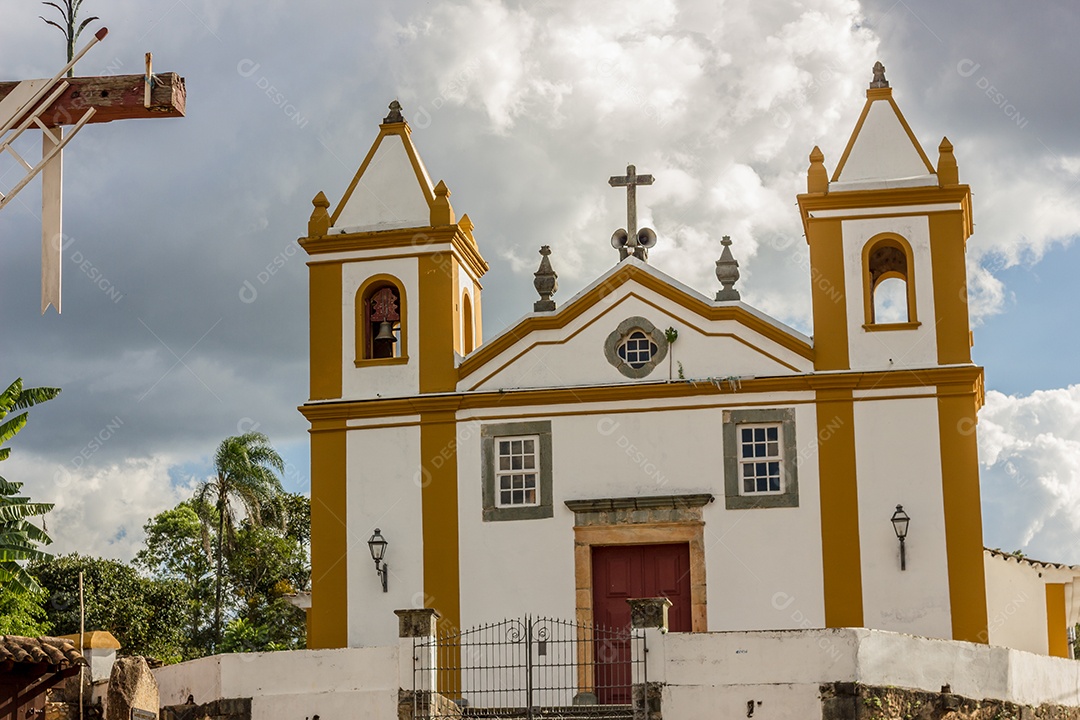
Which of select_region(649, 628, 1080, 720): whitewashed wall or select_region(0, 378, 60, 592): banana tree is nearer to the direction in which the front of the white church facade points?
the whitewashed wall

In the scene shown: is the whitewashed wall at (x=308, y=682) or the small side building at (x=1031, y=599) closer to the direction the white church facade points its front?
the whitewashed wall

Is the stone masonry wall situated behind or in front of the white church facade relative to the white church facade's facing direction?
in front

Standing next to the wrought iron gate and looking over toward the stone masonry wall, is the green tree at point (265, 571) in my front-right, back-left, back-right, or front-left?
back-left

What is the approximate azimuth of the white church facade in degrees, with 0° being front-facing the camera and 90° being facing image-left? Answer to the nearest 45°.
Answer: approximately 0°

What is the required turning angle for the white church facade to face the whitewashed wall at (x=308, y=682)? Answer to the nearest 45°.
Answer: approximately 45° to its right

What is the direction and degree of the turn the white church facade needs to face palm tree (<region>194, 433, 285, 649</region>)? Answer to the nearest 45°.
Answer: approximately 135° to its right

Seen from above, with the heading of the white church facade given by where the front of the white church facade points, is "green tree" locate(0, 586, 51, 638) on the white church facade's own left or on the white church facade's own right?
on the white church facade's own right

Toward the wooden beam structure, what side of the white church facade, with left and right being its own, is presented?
front

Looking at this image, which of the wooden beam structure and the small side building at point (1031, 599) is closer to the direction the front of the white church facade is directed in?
the wooden beam structure

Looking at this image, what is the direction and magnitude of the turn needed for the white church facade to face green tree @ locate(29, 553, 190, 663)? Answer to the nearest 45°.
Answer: approximately 135° to its right

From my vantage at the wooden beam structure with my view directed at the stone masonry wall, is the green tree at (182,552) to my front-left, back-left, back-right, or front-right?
front-left
